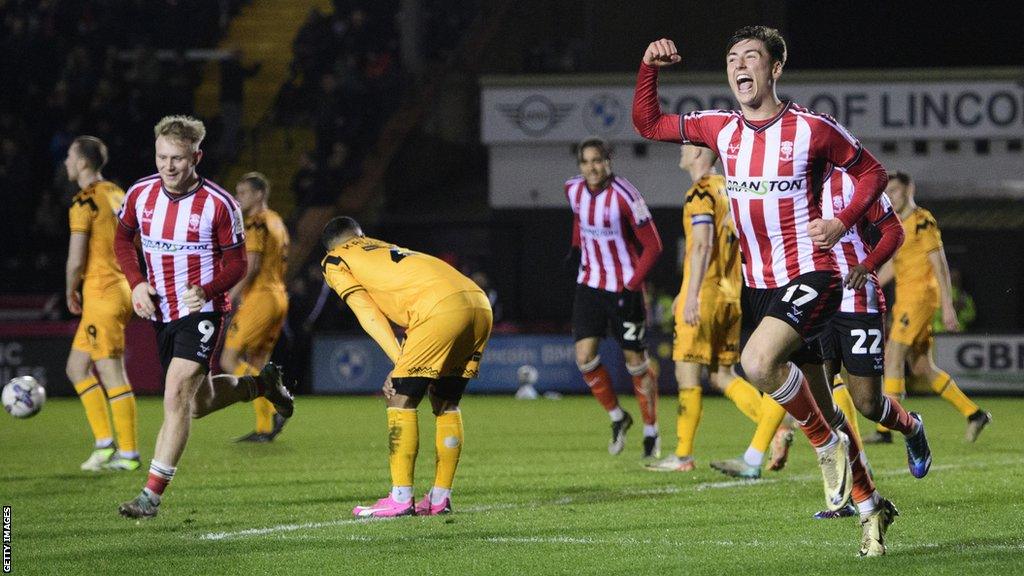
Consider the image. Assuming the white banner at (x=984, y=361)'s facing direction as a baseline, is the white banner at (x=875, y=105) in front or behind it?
behind

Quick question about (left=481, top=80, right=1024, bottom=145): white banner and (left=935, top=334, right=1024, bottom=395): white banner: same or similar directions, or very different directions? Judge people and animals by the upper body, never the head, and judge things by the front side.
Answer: same or similar directions

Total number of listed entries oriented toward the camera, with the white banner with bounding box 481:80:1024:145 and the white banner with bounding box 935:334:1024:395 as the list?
2

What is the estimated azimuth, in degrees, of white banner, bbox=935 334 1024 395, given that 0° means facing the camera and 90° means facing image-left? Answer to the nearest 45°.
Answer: approximately 0°

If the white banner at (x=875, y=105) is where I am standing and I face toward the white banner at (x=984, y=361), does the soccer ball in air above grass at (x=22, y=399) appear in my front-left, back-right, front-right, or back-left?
front-right

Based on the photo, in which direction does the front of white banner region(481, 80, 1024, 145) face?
toward the camera

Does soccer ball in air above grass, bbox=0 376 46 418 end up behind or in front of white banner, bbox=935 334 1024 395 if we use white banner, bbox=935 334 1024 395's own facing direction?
in front

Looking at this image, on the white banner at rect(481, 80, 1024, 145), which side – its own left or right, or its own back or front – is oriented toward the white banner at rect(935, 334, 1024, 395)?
front

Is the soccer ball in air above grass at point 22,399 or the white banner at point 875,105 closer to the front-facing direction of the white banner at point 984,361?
the soccer ball in air above grass
